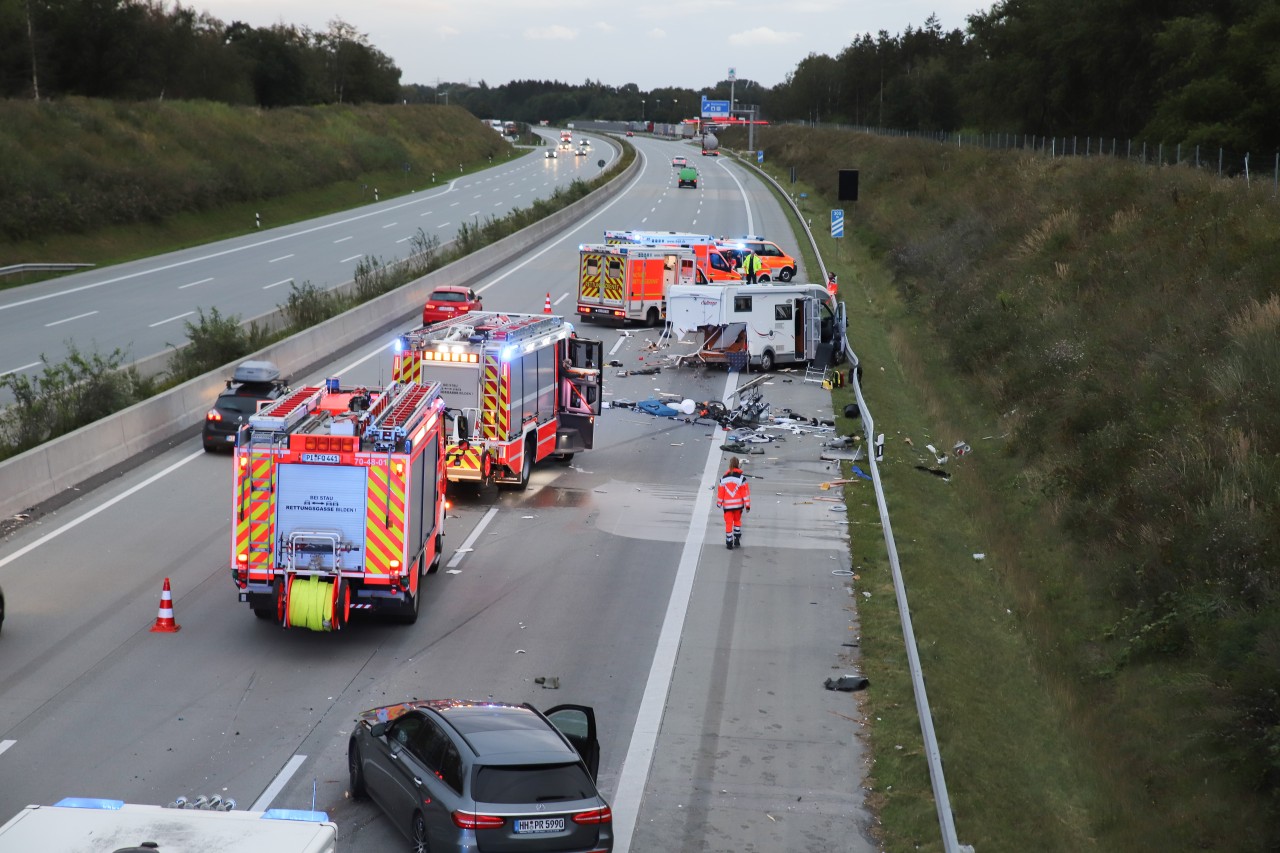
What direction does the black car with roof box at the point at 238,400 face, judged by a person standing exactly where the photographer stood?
facing away from the viewer and to the right of the viewer

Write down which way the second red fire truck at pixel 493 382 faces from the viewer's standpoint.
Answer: facing away from the viewer and to the right of the viewer

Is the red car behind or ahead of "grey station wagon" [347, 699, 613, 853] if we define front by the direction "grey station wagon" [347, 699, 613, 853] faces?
ahead

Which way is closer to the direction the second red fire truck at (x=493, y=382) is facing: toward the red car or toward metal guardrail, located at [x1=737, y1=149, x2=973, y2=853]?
the red car

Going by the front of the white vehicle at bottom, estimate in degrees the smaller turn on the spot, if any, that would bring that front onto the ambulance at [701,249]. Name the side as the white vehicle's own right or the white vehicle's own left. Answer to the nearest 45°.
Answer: approximately 45° to the white vehicle's own right

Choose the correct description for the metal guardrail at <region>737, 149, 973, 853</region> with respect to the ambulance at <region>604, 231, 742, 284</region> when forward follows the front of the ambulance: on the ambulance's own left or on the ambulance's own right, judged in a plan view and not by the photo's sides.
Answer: on the ambulance's own right

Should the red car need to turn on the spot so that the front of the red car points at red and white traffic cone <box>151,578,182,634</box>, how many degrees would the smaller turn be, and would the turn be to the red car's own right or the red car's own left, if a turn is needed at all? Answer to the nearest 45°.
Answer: approximately 180°

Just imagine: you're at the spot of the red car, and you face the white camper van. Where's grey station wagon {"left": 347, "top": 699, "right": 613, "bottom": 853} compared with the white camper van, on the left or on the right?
right

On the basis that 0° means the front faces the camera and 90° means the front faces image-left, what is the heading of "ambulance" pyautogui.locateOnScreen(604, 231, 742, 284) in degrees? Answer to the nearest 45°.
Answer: approximately 225°

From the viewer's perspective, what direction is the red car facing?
away from the camera

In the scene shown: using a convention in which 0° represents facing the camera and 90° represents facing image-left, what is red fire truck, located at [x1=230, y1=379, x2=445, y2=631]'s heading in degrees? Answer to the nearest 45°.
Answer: approximately 180°
